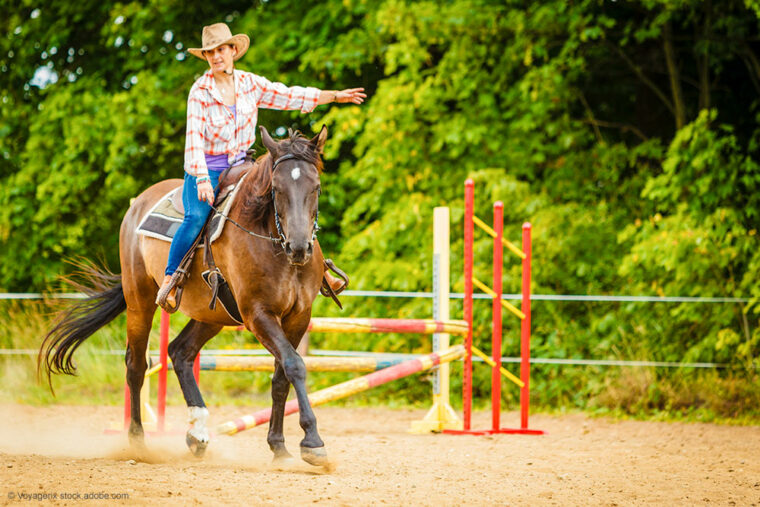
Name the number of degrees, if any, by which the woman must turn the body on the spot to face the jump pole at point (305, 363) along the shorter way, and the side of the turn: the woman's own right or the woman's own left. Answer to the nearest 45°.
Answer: approximately 135° to the woman's own left

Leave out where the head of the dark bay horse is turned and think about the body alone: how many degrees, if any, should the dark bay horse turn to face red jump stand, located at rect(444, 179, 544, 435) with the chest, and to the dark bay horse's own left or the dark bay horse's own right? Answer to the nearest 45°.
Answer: approximately 90° to the dark bay horse's own left

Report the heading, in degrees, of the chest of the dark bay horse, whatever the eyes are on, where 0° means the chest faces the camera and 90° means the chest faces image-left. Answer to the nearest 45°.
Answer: approximately 315°

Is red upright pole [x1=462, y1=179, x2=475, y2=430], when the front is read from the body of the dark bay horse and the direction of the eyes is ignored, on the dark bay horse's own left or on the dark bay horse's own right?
on the dark bay horse's own left

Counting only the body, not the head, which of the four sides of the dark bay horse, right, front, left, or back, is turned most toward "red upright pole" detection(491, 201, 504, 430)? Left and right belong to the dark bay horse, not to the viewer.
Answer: left

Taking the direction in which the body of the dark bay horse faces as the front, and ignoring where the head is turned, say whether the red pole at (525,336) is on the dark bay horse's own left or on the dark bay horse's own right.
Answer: on the dark bay horse's own left
